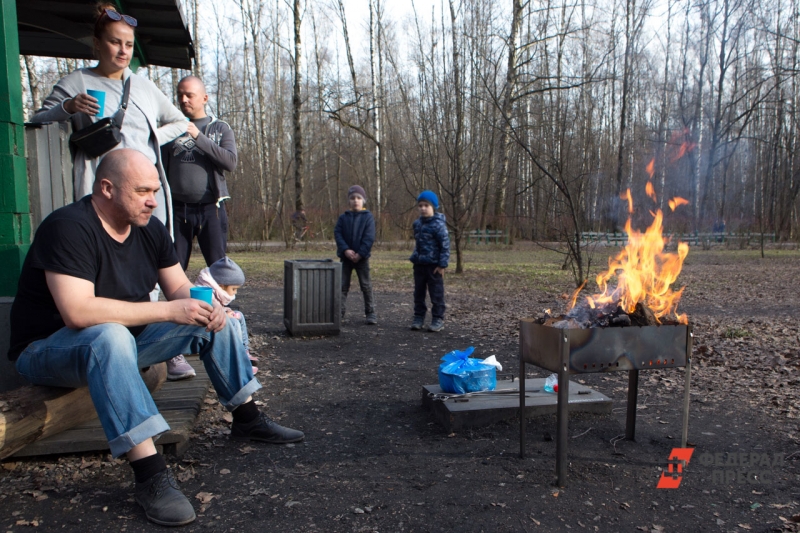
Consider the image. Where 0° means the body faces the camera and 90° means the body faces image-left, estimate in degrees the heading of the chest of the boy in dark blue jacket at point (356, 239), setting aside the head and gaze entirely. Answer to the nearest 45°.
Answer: approximately 0°

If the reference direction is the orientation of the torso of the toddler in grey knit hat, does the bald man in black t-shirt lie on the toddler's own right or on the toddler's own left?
on the toddler's own right

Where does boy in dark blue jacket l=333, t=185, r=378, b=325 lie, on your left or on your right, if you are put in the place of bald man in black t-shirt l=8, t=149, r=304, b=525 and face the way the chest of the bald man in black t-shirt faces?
on your left

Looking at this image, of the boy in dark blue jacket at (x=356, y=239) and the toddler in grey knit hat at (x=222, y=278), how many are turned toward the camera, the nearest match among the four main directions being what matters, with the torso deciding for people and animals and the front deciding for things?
1

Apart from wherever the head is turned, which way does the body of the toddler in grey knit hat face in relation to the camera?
to the viewer's right

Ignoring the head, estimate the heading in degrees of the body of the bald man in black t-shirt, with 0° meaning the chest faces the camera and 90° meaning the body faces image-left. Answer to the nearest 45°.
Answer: approximately 315°

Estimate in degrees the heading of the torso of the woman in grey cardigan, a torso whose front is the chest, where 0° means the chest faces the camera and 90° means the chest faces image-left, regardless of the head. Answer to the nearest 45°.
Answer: approximately 315°

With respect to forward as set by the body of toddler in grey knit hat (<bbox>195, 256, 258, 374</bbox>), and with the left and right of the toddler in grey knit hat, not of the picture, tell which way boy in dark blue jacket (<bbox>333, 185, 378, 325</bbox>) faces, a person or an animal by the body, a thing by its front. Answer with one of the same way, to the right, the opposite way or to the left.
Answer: to the right
